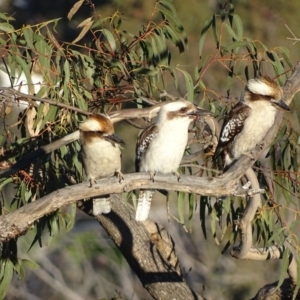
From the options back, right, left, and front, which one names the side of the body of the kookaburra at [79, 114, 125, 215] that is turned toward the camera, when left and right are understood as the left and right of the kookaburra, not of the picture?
front

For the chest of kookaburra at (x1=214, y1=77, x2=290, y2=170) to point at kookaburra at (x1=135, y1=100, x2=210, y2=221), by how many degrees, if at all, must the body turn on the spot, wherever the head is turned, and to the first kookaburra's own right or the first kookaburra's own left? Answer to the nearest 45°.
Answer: approximately 90° to the first kookaburra's own right

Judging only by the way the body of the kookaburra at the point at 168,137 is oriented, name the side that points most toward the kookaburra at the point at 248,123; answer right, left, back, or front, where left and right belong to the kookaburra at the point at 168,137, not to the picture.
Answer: left

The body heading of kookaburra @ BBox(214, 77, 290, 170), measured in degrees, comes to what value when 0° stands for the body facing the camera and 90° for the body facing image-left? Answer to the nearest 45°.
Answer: approximately 315°

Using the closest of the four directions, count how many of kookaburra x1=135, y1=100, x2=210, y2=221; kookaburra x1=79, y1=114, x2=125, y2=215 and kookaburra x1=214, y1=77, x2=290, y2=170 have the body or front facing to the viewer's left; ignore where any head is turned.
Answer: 0
